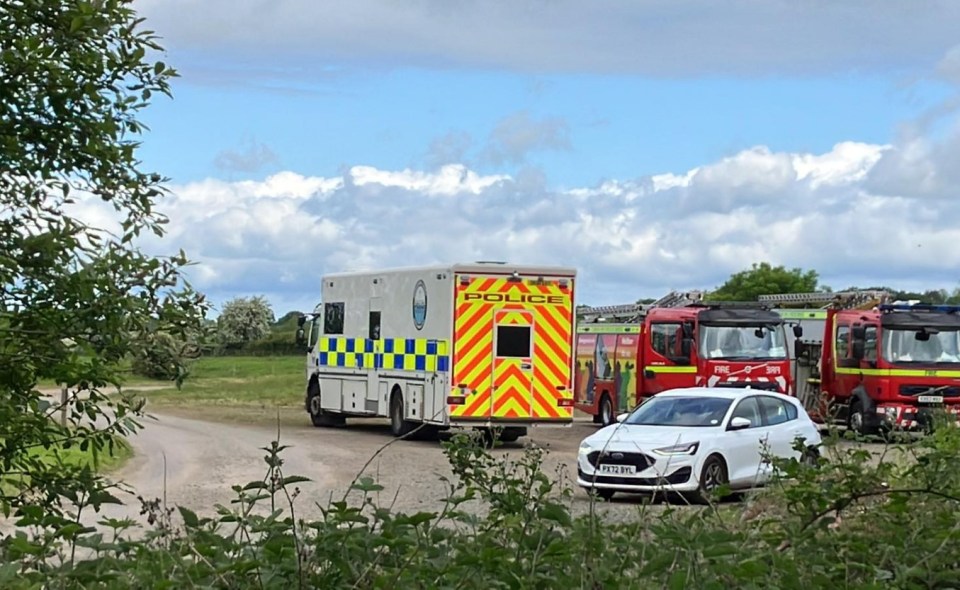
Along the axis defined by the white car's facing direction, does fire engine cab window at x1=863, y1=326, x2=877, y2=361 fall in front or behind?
behind

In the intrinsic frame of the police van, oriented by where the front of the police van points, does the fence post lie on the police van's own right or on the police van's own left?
on the police van's own left

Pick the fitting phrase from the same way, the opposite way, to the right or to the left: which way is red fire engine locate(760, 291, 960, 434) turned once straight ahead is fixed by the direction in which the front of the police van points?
the opposite way

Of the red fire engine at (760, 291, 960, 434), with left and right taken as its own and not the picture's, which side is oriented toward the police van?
right

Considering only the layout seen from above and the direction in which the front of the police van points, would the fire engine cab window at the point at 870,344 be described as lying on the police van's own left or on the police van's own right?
on the police van's own right

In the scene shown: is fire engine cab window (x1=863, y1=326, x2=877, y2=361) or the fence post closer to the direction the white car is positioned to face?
the fence post

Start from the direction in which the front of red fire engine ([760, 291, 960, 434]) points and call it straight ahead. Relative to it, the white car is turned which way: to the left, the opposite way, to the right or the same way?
to the right

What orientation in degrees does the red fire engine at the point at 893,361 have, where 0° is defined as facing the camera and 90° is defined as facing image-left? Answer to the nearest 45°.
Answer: approximately 315°

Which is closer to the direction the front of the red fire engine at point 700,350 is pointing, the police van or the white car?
the white car

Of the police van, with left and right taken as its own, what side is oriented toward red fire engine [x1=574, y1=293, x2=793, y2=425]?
right

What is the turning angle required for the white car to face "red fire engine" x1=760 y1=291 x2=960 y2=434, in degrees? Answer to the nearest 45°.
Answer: approximately 135° to its right

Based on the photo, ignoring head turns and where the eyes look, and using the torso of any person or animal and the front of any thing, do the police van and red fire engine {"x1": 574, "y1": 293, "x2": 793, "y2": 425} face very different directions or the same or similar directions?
very different directions

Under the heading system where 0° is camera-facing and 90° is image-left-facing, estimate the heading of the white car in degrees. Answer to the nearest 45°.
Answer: approximately 45°
